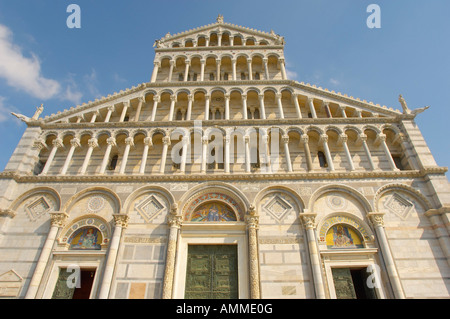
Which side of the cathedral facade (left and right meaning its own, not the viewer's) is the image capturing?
front
